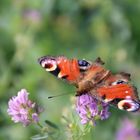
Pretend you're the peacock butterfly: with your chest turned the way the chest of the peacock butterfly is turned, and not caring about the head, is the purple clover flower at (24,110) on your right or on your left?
on your right

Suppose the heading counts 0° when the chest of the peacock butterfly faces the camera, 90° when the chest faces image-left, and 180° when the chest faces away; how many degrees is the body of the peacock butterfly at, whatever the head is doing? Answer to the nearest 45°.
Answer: approximately 45°
